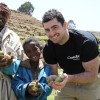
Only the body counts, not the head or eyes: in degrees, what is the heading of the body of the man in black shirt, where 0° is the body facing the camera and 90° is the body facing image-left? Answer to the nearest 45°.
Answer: approximately 45°
